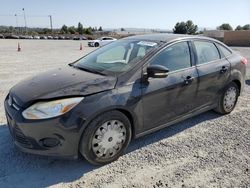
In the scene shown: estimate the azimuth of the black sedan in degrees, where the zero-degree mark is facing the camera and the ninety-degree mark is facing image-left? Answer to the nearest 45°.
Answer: approximately 45°
